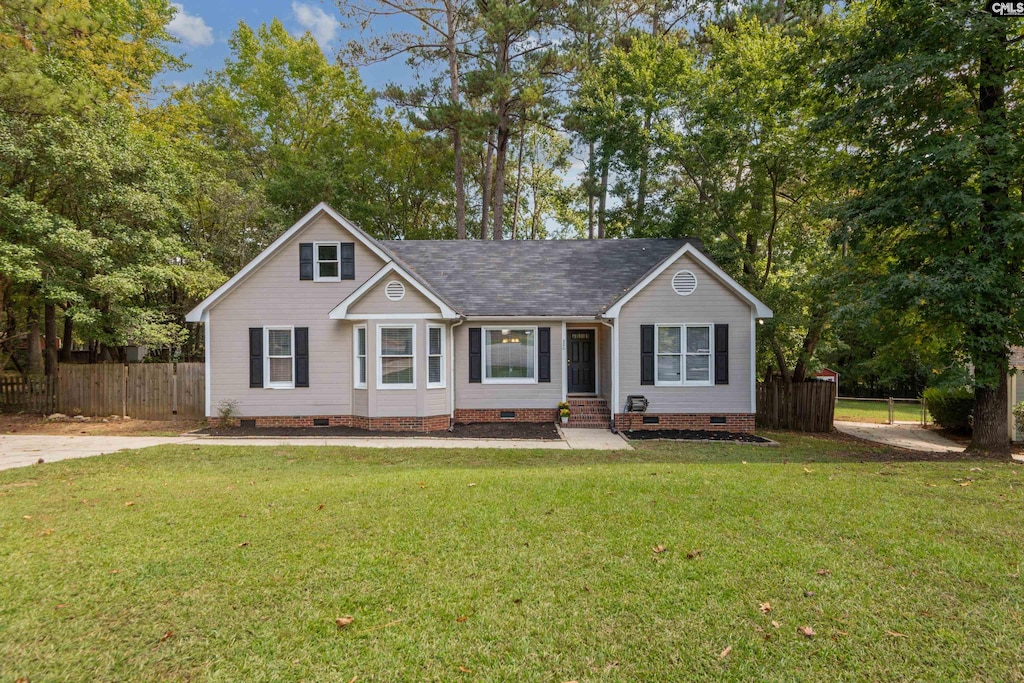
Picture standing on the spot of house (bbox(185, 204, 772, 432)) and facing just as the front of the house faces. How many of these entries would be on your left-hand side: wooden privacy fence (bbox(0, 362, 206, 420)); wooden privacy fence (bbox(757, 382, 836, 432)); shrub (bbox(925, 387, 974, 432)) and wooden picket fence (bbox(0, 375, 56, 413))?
2

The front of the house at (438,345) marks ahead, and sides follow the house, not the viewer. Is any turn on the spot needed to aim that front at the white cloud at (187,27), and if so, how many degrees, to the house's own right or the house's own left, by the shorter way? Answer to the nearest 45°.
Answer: approximately 135° to the house's own right

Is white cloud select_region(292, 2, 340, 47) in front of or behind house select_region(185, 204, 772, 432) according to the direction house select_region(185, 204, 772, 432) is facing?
behind

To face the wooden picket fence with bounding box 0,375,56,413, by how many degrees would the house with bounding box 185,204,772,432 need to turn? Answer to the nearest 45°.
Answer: approximately 90° to its right

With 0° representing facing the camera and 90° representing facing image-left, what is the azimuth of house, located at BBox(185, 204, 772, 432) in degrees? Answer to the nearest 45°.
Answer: approximately 0°

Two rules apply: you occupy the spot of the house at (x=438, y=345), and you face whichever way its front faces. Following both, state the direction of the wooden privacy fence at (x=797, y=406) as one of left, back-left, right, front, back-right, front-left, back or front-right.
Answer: left

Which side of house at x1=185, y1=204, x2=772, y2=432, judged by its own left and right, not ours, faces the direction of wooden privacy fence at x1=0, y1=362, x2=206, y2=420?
right

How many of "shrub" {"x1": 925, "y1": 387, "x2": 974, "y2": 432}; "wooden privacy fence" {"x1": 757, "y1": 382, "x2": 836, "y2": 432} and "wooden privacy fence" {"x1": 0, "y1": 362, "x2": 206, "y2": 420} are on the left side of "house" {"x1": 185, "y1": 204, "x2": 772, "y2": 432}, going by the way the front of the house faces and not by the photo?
2

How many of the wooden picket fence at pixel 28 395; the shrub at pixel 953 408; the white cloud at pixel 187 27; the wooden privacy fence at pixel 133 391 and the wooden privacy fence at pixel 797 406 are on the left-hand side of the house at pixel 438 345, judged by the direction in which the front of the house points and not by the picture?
2

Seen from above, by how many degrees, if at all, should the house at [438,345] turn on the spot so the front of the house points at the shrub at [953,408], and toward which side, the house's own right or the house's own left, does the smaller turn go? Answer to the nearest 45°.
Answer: approximately 90° to the house's own left
